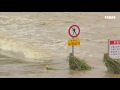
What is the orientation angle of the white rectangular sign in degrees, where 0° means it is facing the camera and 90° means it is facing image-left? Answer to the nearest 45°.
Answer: approximately 0°

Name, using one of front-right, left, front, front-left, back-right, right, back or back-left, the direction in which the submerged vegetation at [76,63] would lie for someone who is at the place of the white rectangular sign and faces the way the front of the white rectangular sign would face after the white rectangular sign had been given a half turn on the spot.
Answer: left
